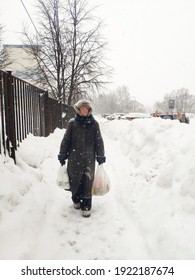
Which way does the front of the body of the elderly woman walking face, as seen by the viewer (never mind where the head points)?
toward the camera

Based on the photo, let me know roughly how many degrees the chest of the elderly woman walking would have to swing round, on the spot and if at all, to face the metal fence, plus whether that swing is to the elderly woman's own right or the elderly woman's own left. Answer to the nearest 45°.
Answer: approximately 135° to the elderly woman's own right

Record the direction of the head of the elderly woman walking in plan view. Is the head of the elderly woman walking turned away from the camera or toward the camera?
toward the camera
